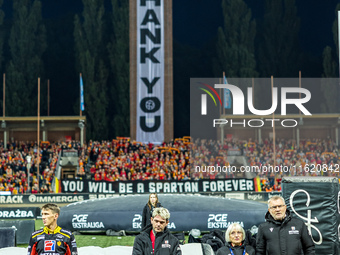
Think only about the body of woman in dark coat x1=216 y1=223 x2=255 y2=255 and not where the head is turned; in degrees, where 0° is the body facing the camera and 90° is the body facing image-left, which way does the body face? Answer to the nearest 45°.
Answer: approximately 0°

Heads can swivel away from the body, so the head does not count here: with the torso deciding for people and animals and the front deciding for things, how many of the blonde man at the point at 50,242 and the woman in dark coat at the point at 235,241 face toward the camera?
2

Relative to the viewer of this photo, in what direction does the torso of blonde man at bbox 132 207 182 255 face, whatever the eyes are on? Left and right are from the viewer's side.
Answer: facing the viewer

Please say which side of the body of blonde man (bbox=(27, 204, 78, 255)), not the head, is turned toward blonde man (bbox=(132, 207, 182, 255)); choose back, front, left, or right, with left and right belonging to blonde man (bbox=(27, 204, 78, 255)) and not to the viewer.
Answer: left

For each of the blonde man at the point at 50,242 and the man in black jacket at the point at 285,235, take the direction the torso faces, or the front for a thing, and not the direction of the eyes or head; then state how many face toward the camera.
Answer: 2

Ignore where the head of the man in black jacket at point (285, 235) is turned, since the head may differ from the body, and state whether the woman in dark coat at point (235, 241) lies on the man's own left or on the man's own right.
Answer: on the man's own right

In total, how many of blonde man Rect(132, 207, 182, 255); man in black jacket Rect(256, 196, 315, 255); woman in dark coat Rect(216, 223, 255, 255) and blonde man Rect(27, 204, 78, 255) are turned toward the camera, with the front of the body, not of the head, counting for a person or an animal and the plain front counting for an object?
4

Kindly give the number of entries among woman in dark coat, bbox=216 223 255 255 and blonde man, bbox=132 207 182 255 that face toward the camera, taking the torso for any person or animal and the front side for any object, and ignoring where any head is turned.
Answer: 2

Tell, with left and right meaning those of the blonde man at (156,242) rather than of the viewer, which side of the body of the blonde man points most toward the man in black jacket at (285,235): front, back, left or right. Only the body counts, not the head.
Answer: left

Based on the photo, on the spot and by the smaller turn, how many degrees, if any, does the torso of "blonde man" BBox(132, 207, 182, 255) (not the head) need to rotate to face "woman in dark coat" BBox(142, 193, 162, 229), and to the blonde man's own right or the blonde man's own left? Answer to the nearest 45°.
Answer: approximately 180°

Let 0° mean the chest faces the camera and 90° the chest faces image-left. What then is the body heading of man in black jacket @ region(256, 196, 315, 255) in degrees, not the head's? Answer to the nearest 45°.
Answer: approximately 0°

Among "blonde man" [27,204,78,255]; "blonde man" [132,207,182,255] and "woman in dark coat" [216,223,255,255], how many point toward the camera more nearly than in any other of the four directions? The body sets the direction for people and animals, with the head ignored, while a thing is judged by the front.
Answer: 3

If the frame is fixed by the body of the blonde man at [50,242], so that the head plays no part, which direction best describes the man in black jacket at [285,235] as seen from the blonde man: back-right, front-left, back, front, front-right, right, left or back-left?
left
